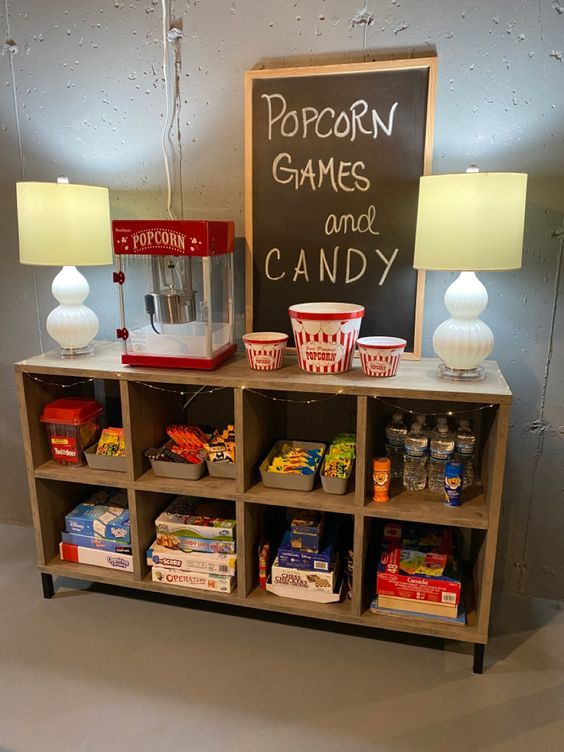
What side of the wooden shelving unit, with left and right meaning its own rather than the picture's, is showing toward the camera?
front

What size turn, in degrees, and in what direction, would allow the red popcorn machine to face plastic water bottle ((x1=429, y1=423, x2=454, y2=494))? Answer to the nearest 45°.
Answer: approximately 90° to its left

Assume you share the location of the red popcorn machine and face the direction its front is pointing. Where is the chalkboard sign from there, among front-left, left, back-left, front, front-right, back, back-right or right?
left

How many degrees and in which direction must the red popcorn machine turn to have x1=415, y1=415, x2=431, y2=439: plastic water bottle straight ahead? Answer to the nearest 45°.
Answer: approximately 90° to its left

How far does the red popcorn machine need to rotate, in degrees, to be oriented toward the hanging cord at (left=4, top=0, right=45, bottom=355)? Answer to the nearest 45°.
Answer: approximately 135° to its right

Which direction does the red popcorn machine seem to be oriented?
toward the camera
